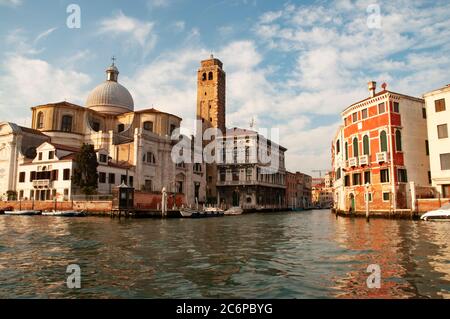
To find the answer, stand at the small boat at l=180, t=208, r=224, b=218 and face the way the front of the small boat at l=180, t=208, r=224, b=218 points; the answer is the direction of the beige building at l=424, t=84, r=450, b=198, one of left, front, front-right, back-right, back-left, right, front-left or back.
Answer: back-left

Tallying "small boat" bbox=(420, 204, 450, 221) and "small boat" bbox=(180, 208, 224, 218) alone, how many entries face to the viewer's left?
2

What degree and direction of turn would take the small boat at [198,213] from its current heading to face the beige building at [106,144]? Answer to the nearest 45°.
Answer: approximately 45° to its right

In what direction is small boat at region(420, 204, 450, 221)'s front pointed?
to the viewer's left

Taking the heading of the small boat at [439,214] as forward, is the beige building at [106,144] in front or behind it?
in front

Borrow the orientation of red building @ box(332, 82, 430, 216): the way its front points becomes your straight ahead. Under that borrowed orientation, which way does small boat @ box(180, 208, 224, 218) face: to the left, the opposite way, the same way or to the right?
the same way

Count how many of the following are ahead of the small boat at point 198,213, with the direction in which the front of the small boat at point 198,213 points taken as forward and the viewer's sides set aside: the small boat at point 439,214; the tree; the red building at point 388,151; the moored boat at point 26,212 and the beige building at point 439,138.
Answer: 2

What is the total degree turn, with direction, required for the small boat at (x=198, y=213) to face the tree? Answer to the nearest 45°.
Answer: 0° — it already faces it

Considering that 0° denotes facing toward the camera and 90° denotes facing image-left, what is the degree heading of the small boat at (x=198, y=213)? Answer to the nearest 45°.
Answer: approximately 90°

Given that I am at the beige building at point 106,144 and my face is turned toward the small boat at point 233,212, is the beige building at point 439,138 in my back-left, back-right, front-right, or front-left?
front-right
